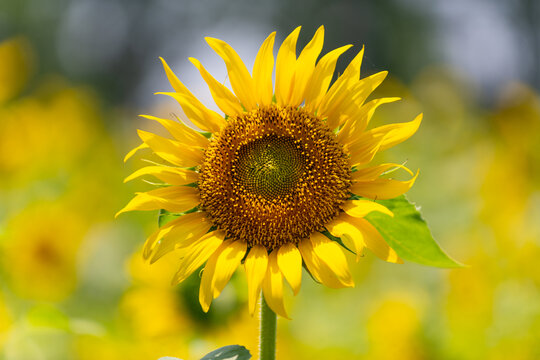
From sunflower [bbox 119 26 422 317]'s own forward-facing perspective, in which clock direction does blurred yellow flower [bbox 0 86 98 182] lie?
The blurred yellow flower is roughly at 5 o'clock from the sunflower.

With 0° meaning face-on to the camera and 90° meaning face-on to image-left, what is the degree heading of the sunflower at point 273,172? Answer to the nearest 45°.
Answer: approximately 0°

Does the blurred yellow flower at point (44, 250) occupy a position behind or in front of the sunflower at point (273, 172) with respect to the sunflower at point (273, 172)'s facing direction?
behind
